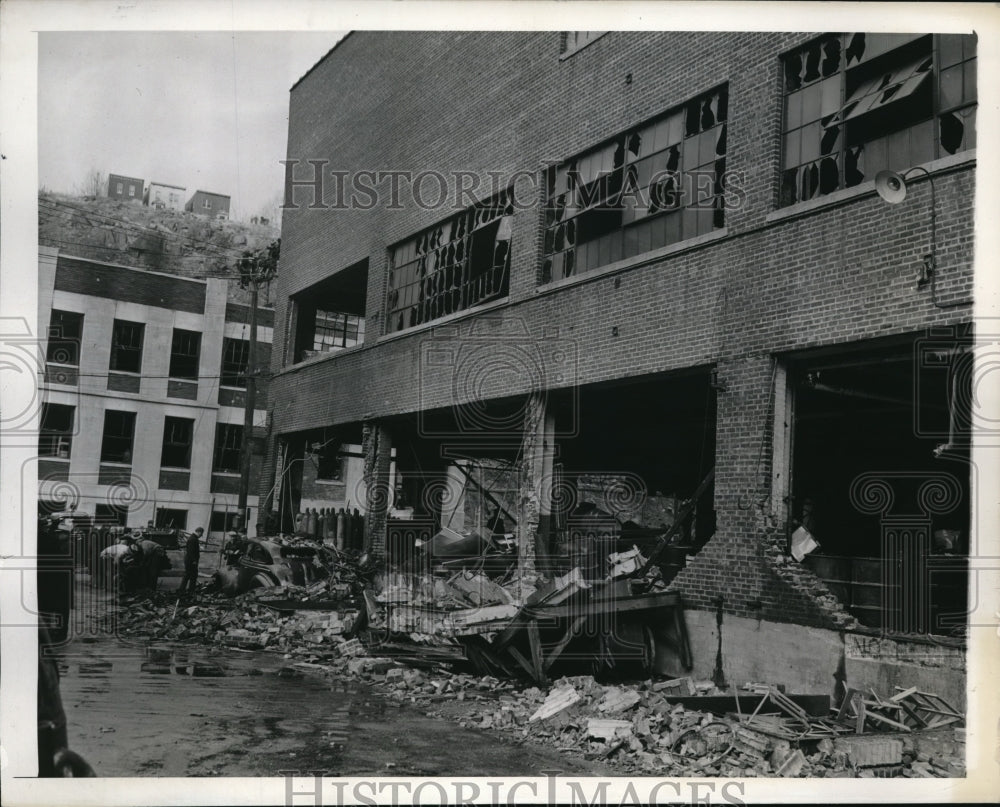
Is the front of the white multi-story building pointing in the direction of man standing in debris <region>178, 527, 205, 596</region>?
yes

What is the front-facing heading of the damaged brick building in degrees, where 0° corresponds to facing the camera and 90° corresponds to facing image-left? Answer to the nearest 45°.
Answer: approximately 45°
